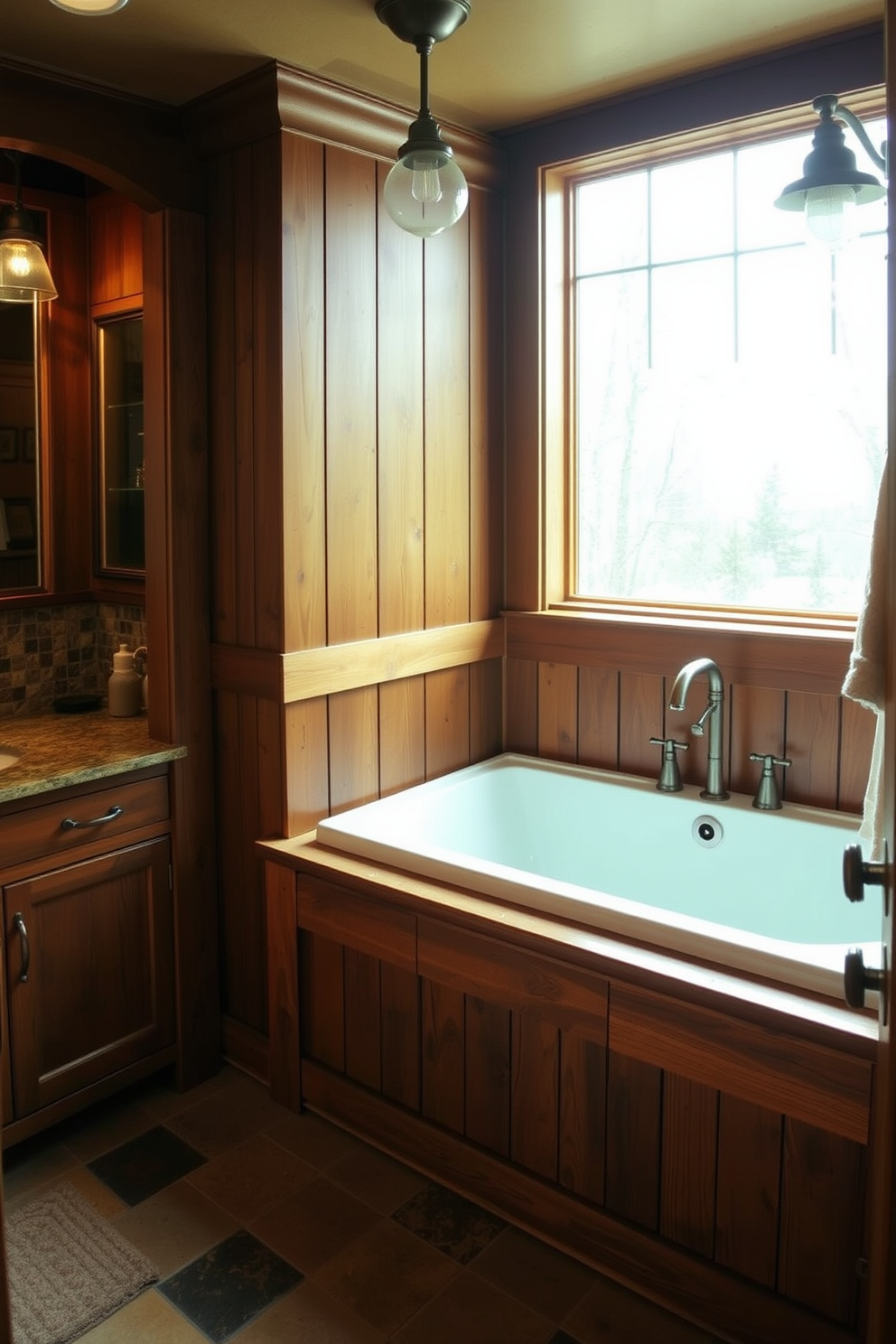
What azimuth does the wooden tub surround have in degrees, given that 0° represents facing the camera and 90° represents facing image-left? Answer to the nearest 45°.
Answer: approximately 45°

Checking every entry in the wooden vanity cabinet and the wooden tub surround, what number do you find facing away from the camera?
0

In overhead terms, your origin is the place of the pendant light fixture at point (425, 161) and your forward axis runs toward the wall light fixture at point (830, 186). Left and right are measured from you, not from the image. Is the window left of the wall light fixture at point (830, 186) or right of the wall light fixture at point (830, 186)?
left

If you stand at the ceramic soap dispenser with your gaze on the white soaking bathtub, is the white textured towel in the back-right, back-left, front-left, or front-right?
front-right

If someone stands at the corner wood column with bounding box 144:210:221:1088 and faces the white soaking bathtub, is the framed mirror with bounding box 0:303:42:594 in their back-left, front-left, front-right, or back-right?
back-left

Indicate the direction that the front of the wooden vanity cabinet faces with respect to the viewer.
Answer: facing the viewer and to the right of the viewer

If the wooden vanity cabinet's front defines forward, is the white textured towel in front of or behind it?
in front
